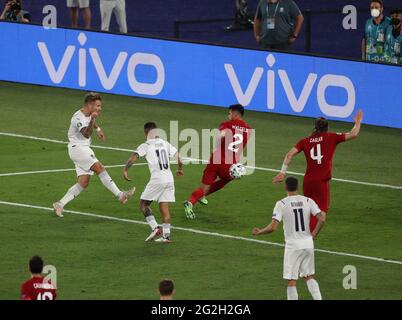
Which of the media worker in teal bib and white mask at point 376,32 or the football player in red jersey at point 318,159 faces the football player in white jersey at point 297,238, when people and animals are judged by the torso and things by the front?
the media worker in teal bib and white mask

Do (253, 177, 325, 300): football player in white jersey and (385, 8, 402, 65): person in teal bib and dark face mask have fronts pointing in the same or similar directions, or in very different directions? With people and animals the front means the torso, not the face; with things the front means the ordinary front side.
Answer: very different directions

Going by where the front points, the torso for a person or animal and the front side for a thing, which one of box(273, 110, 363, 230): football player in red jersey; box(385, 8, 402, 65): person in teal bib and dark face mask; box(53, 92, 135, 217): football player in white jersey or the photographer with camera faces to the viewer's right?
the football player in white jersey

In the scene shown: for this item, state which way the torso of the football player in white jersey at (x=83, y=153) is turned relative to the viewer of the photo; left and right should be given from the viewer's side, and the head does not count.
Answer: facing to the right of the viewer

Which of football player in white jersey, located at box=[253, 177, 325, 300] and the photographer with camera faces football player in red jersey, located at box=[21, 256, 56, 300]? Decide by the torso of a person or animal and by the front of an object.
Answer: the photographer with camera

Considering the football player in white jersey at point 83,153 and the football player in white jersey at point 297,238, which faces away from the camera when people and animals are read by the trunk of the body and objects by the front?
the football player in white jersey at point 297,238

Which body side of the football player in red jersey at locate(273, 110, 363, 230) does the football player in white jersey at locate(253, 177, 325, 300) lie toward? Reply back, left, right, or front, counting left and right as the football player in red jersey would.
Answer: back

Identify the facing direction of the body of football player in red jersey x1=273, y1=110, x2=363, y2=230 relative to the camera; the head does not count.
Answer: away from the camera

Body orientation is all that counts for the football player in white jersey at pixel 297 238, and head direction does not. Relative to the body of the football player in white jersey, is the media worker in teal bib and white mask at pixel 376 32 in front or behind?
in front

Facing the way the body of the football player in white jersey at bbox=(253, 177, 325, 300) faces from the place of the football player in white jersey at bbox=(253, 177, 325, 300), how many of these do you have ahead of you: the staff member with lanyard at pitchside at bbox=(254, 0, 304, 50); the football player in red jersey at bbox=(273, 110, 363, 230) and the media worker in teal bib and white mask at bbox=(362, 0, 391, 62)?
3

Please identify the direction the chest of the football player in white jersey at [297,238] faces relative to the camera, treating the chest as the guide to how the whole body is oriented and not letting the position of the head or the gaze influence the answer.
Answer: away from the camera

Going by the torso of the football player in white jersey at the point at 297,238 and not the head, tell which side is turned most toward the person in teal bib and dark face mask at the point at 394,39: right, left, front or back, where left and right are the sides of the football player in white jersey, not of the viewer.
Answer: front

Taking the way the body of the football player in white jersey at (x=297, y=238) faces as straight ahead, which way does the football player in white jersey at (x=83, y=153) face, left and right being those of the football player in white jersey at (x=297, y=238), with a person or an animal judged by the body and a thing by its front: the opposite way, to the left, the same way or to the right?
to the right

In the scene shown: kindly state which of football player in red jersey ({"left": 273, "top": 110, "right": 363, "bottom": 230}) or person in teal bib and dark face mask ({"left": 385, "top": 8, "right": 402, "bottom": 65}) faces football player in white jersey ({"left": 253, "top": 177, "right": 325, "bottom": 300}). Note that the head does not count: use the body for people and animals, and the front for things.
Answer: the person in teal bib and dark face mask

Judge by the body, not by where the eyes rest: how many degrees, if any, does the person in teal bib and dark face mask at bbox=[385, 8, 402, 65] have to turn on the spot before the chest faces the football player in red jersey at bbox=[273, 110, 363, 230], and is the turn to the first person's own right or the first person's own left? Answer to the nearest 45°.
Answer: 0° — they already face them
